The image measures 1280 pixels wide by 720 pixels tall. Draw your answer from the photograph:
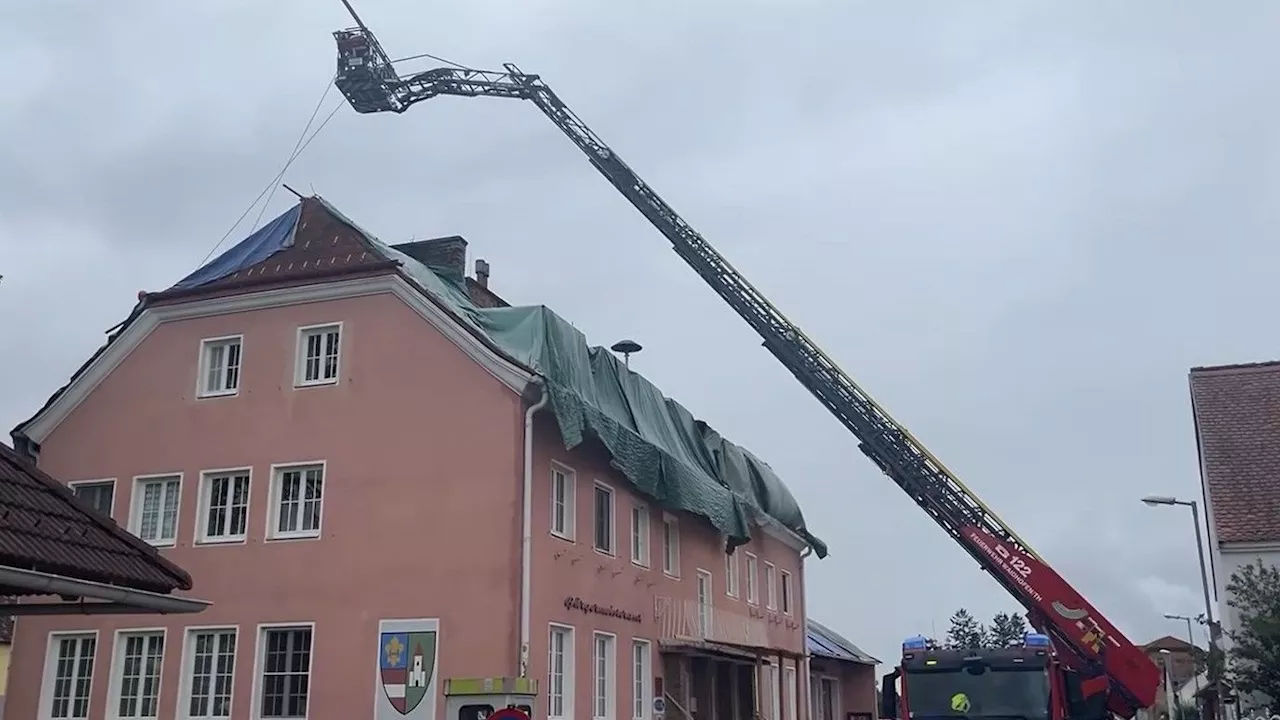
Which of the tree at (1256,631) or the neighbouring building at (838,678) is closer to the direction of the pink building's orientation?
the tree

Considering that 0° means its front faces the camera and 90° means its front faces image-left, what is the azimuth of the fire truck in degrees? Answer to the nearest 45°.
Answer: approximately 0°

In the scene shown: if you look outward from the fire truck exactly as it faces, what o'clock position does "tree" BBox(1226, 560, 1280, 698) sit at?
The tree is roughly at 9 o'clock from the fire truck.

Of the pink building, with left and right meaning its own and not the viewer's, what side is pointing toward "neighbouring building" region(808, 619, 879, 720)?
left

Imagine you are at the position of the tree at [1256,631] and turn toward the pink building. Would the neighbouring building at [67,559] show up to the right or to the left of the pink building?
left

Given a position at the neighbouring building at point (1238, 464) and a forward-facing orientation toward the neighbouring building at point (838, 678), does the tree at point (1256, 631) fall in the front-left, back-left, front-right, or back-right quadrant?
back-left

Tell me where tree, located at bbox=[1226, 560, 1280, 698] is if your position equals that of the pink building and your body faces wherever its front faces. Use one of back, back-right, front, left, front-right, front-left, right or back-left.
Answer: front-left

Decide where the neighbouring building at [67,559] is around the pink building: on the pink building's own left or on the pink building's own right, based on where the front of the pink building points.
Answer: on the pink building's own right

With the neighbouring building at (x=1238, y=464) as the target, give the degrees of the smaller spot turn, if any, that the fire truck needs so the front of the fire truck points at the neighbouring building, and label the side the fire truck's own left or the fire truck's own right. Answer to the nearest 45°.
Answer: approximately 135° to the fire truck's own left

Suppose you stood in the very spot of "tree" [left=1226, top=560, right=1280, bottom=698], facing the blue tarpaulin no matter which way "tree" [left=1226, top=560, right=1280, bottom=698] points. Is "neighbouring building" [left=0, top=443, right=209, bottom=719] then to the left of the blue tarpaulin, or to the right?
left

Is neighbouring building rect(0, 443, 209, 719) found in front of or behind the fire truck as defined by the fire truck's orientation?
in front

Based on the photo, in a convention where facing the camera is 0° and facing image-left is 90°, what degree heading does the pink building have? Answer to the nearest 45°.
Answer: approximately 315°

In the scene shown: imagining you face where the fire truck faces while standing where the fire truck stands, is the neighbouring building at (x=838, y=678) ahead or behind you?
behind
